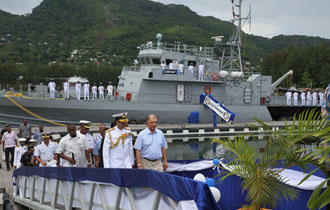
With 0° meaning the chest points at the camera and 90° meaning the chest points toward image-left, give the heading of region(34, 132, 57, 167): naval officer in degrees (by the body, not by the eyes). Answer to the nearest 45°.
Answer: approximately 315°

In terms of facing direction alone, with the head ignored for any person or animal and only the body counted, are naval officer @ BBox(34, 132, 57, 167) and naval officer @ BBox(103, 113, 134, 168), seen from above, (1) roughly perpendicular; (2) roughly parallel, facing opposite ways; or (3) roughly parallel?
roughly parallel

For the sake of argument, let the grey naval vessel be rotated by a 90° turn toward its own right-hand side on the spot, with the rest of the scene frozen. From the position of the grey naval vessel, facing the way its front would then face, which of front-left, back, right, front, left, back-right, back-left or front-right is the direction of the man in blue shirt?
back

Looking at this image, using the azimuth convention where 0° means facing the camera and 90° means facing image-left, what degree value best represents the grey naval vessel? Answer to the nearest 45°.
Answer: approximately 90°

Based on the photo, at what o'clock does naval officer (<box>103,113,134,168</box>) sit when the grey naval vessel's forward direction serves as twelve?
The naval officer is roughly at 9 o'clock from the grey naval vessel.

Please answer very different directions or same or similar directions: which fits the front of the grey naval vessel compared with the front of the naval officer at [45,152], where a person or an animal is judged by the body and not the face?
very different directions

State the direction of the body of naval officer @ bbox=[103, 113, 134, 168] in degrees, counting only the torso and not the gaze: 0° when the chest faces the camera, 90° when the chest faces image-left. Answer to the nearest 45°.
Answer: approximately 315°

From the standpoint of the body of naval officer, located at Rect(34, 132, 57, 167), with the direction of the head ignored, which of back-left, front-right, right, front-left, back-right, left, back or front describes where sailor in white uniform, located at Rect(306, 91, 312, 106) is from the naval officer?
left

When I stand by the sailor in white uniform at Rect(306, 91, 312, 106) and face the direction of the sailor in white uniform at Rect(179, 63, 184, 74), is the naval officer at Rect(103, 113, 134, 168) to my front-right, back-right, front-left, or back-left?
front-left

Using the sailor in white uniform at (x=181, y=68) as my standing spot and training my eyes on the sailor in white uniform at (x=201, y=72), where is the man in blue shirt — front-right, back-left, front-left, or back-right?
back-right

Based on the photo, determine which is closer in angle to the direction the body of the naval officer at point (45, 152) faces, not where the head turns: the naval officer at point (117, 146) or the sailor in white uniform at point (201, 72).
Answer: the naval officer

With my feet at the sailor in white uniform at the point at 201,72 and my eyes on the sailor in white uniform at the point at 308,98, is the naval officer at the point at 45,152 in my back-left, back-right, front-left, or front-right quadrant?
back-right
